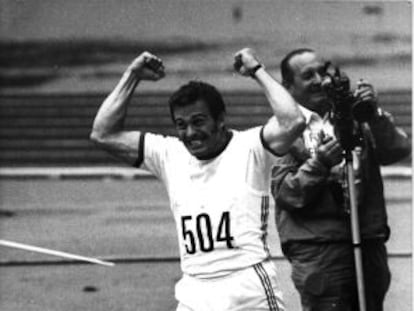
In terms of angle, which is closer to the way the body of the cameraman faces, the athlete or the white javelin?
the athlete
